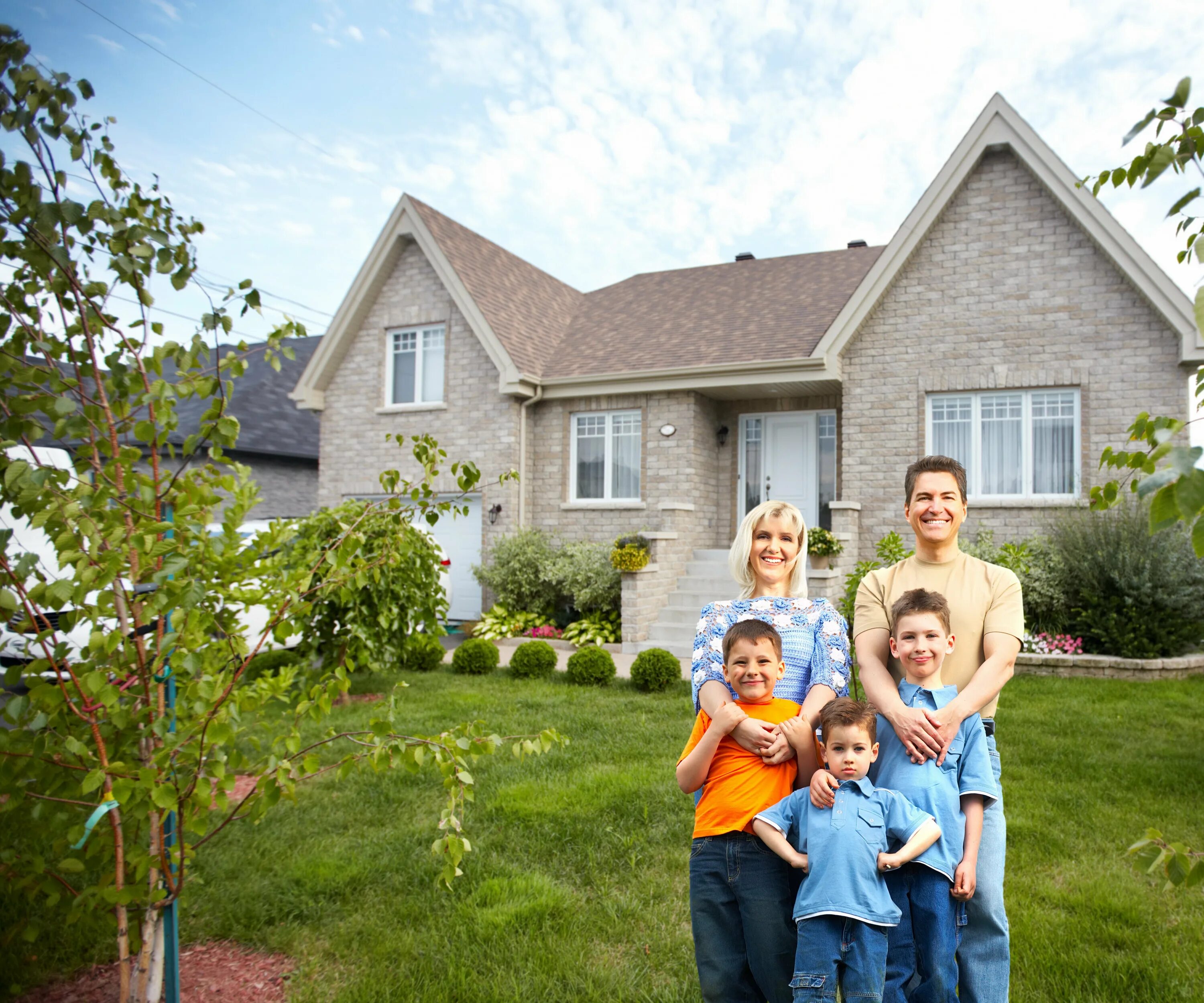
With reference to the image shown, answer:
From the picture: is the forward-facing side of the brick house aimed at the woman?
yes

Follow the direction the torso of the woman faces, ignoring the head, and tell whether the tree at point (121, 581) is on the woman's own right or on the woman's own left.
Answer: on the woman's own right

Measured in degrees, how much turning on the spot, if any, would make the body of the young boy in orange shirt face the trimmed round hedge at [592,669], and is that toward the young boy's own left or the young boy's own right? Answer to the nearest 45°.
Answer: approximately 180°

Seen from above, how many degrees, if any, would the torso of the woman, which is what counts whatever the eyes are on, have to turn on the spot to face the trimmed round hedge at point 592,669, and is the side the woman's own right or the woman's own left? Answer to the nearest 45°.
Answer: approximately 180°

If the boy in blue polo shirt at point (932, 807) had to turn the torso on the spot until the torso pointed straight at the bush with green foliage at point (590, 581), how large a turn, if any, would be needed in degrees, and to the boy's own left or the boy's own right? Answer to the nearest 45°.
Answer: approximately 135° to the boy's own right

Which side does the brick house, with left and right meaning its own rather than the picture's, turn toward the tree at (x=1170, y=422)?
front

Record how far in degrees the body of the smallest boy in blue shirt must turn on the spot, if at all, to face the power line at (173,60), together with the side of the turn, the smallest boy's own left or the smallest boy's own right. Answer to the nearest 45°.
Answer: approximately 90° to the smallest boy's own right
